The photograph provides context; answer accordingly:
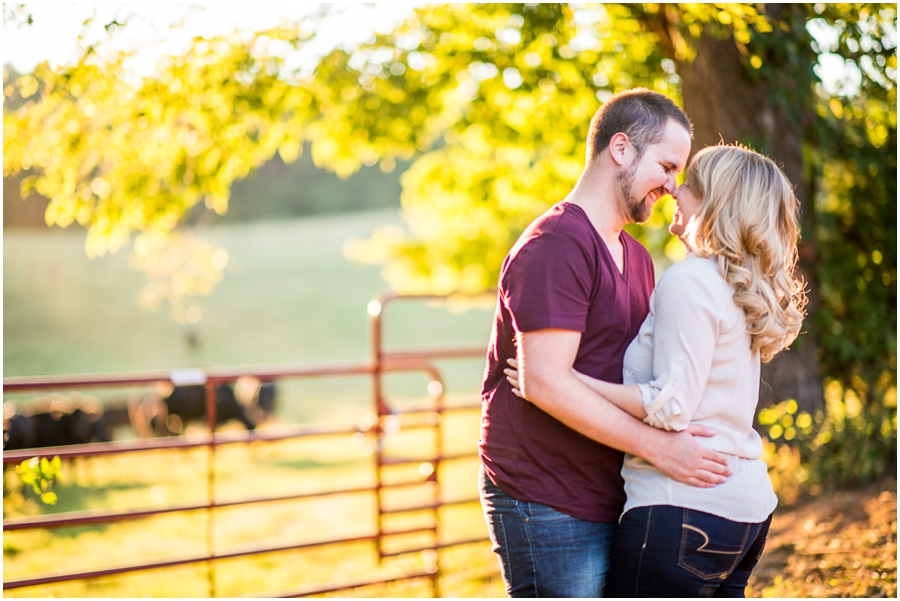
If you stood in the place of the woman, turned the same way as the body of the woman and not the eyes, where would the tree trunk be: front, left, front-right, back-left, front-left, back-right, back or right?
front-right

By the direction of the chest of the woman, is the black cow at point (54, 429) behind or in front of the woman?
in front

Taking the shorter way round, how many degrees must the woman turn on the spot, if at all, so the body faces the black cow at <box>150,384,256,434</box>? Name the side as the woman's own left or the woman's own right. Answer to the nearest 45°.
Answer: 0° — they already face it

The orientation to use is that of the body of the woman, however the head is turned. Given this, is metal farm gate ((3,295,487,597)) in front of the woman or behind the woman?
in front

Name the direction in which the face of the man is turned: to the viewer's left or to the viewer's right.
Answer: to the viewer's right

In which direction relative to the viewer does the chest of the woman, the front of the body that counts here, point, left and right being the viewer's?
facing away from the viewer and to the left of the viewer
